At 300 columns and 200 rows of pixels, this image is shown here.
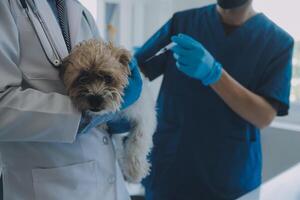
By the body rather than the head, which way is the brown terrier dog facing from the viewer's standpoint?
toward the camera

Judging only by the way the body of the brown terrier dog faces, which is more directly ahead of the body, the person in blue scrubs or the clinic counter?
the clinic counter

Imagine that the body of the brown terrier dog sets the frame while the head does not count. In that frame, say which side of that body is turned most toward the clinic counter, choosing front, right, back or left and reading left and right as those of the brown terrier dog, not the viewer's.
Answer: left

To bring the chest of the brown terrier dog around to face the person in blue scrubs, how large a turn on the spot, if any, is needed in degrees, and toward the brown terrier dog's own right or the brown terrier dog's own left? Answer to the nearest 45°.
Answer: approximately 135° to the brown terrier dog's own left

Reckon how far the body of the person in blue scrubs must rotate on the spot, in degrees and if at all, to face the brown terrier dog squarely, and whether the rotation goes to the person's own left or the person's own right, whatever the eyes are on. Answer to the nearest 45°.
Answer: approximately 45° to the person's own right
